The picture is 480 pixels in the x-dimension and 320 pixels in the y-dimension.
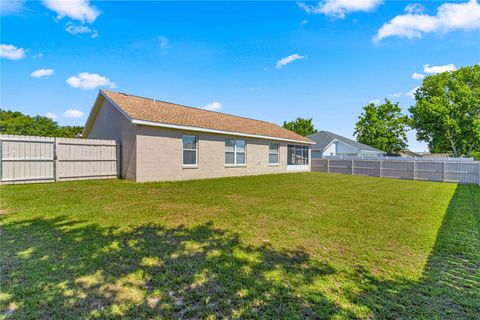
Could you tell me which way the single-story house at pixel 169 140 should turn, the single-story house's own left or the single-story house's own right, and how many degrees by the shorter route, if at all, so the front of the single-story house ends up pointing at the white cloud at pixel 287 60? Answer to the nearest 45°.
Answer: approximately 90° to the single-story house's own right

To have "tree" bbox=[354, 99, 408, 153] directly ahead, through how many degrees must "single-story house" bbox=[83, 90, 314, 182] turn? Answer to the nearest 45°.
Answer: approximately 90° to its right

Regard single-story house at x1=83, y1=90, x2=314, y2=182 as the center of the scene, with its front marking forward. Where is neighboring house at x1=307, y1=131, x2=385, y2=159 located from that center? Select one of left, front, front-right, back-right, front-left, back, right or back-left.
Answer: right

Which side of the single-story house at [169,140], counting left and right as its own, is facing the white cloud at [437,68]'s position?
right

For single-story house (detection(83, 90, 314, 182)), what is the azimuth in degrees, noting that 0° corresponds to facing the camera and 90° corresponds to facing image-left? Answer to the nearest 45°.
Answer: approximately 135°
